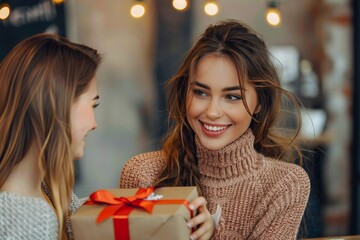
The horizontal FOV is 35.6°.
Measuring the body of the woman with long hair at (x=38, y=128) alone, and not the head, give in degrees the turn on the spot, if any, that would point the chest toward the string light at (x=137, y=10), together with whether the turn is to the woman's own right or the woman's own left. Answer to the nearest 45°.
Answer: approximately 45° to the woman's own left

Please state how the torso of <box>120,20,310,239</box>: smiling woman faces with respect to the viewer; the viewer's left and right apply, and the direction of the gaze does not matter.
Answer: facing the viewer and to the left of the viewer

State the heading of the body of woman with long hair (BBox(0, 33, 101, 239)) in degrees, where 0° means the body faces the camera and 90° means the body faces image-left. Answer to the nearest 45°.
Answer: approximately 225°

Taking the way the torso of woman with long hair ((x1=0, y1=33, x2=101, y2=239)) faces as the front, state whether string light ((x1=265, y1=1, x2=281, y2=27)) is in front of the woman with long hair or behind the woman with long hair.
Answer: in front

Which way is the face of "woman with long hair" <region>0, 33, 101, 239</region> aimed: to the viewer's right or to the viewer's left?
to the viewer's right

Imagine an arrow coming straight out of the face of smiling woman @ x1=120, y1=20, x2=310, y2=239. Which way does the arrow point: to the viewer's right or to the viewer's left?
to the viewer's left

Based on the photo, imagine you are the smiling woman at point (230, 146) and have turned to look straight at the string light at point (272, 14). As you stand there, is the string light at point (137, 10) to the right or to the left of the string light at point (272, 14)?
left

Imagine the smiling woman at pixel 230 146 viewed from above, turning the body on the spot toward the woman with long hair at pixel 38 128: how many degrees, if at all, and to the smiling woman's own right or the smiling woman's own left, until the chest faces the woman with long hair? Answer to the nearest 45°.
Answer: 0° — they already face them

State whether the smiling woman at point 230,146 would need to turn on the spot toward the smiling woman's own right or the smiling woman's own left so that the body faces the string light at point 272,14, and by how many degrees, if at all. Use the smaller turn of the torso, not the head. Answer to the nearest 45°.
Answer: approximately 135° to the smiling woman's own right

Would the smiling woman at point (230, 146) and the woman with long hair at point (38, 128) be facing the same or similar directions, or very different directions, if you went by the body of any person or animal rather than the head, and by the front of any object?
very different directions
